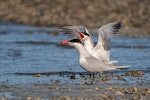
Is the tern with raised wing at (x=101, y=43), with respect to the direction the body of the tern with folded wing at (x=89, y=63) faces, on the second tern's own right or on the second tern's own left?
on the second tern's own right

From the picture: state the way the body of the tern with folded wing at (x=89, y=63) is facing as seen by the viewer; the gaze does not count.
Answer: to the viewer's left
